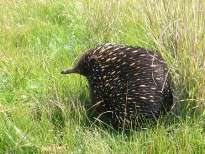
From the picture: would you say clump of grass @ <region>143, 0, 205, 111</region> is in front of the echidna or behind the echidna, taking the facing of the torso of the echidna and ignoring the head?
behind

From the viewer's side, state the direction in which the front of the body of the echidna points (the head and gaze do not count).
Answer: to the viewer's left
